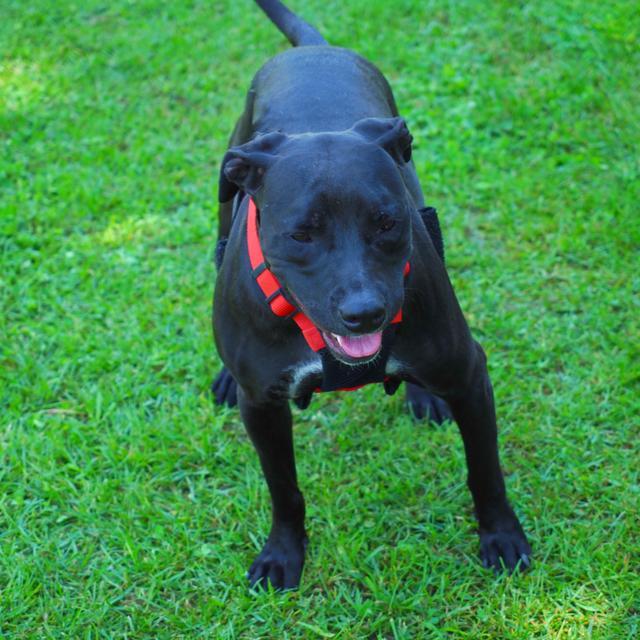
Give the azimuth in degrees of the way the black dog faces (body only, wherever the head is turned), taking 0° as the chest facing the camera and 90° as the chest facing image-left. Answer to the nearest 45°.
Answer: approximately 0°
